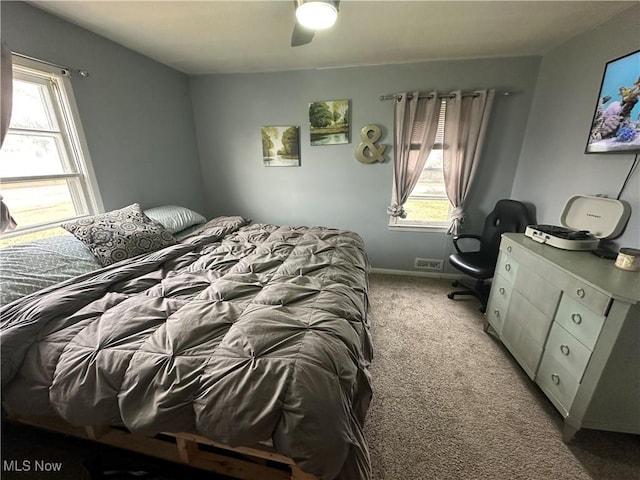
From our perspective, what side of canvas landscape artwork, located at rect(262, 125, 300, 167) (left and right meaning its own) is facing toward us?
front

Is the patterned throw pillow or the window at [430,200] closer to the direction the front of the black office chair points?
the patterned throw pillow

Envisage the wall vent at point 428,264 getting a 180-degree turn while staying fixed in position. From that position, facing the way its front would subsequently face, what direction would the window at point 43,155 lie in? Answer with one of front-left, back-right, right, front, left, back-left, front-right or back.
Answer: back-left

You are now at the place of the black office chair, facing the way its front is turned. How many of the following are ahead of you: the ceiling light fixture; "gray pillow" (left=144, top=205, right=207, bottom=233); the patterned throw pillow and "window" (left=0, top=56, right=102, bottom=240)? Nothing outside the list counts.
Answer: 4

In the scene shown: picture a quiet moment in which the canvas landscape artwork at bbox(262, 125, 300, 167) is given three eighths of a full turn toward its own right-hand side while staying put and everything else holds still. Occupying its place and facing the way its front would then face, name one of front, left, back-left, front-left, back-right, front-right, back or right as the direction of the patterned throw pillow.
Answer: left

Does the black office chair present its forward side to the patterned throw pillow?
yes

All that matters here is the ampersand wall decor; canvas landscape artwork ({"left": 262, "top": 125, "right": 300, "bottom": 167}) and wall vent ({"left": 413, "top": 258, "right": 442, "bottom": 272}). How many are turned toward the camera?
3

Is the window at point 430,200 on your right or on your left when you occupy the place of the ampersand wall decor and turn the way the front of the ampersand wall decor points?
on your left

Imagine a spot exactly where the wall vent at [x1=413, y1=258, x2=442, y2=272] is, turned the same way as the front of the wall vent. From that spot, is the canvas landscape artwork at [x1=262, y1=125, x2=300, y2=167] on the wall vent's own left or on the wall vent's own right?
on the wall vent's own right

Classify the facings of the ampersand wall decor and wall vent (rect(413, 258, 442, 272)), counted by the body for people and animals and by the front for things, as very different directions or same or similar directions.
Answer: same or similar directions

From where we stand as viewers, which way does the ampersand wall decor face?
facing the viewer

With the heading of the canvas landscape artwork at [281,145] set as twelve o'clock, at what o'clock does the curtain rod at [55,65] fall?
The curtain rod is roughly at 2 o'clock from the canvas landscape artwork.

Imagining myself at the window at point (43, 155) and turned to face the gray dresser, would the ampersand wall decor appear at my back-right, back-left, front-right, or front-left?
front-left

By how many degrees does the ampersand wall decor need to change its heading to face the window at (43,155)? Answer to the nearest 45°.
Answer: approximately 45° to its right

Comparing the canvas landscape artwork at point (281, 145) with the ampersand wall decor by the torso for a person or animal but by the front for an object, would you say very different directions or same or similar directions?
same or similar directions

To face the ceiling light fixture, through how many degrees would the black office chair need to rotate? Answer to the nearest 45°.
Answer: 0° — it already faces it

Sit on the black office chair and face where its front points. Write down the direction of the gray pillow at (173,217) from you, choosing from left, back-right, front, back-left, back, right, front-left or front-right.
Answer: front

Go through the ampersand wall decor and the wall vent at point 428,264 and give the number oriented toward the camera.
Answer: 2
